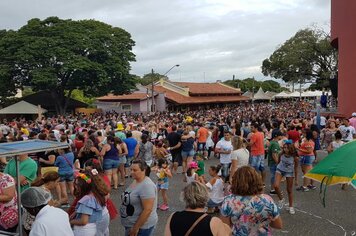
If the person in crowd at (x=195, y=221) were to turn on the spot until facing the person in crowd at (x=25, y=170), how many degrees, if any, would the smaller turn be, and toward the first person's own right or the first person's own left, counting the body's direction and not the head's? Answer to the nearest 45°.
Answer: approximately 45° to the first person's own left

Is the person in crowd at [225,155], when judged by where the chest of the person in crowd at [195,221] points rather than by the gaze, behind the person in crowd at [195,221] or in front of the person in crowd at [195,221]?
in front

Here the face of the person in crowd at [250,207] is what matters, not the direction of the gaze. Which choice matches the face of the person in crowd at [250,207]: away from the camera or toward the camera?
away from the camera

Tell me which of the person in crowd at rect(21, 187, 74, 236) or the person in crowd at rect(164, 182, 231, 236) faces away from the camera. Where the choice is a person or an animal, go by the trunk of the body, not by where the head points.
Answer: the person in crowd at rect(164, 182, 231, 236)

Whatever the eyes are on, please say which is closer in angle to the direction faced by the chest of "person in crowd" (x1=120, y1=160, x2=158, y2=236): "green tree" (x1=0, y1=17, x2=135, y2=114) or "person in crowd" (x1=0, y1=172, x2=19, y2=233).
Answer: the person in crowd

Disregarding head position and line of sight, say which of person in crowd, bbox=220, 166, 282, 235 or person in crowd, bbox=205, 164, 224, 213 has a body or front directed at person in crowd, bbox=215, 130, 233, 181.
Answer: person in crowd, bbox=220, 166, 282, 235

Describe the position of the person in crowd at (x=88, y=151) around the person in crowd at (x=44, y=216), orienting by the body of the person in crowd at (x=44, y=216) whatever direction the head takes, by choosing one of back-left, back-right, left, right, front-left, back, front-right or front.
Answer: right

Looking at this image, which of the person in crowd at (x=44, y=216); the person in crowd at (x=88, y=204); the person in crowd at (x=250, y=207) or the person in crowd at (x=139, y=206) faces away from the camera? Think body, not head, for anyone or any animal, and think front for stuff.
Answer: the person in crowd at (x=250, y=207)

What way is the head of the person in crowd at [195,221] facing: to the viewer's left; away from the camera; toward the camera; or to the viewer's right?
away from the camera

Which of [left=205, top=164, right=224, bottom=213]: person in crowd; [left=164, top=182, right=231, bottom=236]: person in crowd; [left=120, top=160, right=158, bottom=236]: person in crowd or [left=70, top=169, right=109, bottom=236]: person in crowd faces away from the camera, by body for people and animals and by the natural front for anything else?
[left=164, top=182, right=231, bottom=236]: person in crowd

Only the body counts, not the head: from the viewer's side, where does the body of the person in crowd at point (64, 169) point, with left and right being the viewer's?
facing away from the viewer and to the left of the viewer

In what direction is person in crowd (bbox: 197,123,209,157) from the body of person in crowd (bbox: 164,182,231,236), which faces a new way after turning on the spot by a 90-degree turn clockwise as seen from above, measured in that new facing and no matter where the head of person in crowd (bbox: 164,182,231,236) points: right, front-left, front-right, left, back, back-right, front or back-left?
left

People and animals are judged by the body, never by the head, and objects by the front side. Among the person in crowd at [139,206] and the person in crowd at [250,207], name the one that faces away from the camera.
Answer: the person in crowd at [250,207]
